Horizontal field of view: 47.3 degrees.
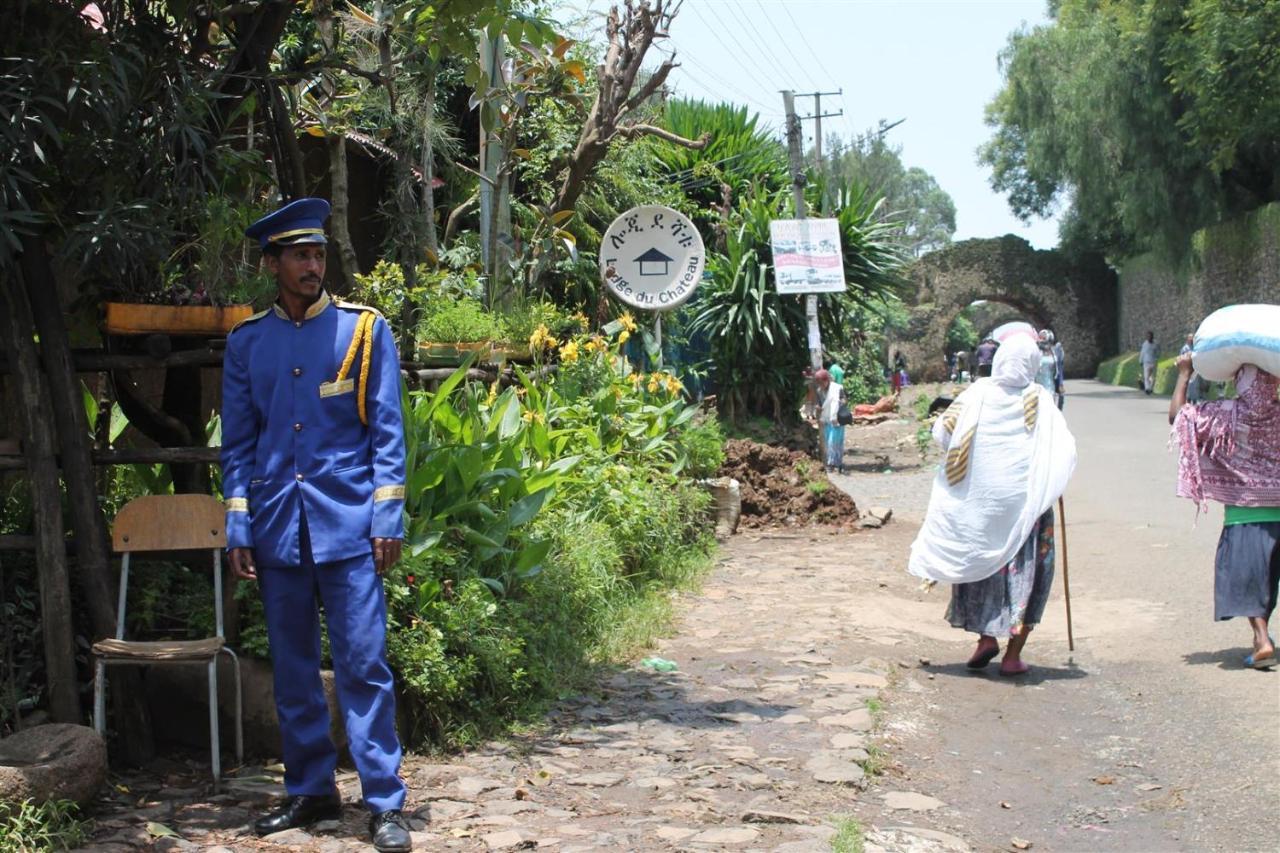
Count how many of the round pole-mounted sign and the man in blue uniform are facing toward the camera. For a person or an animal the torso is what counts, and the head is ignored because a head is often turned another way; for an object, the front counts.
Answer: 2

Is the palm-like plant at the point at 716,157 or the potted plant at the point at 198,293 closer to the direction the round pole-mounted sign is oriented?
the potted plant

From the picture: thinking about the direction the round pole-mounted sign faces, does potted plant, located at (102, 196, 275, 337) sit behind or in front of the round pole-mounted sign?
in front

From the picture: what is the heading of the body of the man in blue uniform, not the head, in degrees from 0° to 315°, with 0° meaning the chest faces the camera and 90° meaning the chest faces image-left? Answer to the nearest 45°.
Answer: approximately 0°

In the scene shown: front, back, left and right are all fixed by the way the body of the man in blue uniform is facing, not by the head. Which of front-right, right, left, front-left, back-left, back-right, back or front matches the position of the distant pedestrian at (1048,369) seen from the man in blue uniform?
back-left

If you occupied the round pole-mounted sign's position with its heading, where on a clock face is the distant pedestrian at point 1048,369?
The distant pedestrian is roughly at 7 o'clock from the round pole-mounted sign.

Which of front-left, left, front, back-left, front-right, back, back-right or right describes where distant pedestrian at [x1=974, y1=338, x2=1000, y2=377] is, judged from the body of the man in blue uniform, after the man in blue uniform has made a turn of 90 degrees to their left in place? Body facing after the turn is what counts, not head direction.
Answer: front-left

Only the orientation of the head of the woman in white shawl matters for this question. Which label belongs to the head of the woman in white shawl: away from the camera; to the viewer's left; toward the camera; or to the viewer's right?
away from the camera

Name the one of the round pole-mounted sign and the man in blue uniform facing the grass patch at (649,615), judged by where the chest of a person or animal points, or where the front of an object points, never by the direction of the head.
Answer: the round pole-mounted sign

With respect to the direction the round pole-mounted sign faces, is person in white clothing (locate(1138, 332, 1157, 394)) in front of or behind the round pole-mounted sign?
behind

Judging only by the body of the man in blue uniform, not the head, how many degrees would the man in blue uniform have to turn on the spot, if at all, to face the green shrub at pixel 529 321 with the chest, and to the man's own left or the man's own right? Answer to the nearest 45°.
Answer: approximately 180°
